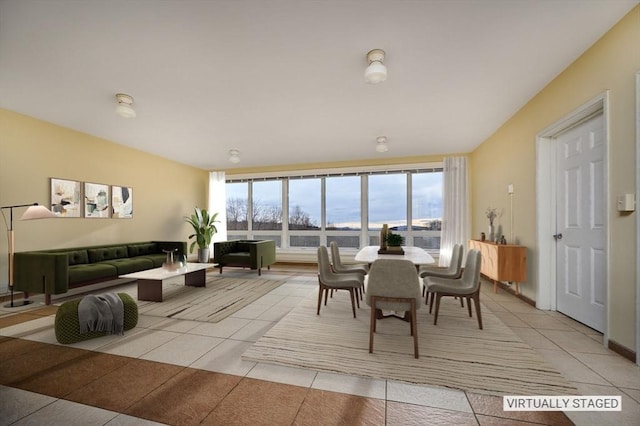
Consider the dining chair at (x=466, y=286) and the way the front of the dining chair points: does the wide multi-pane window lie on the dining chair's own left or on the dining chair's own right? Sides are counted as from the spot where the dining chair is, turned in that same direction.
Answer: on the dining chair's own right

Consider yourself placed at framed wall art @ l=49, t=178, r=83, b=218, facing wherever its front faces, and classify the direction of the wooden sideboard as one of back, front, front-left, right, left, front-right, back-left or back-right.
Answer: front

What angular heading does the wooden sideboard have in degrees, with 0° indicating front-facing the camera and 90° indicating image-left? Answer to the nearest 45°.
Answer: approximately 90°

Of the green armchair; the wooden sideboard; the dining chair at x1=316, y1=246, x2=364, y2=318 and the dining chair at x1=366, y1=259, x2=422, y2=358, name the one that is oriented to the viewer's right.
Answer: the dining chair at x1=316, y1=246, x2=364, y2=318

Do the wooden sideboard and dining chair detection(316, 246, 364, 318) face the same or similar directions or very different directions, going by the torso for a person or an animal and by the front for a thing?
very different directions

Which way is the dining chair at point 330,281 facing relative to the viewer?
to the viewer's right

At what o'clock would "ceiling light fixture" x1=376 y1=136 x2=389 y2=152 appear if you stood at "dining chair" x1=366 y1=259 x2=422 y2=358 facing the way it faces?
The ceiling light fixture is roughly at 12 o'clock from the dining chair.

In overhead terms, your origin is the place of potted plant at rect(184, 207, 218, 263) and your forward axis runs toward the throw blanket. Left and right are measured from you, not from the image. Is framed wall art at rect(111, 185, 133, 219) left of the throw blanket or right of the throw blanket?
right

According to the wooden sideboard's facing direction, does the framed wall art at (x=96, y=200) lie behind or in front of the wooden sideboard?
in front

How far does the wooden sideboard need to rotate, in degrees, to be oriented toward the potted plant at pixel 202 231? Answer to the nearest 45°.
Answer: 0° — it already faces it

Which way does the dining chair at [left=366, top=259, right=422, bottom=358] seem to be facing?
away from the camera

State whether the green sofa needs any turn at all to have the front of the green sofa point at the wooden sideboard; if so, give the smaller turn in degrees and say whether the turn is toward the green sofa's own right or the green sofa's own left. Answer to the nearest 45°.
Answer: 0° — it already faces it

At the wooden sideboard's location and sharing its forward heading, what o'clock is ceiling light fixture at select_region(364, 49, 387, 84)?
The ceiling light fixture is roughly at 10 o'clock from the wooden sideboard.

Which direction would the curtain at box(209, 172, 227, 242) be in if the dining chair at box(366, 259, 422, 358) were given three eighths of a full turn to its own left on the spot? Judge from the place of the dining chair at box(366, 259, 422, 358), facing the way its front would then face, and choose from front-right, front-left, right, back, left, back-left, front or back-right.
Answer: right
